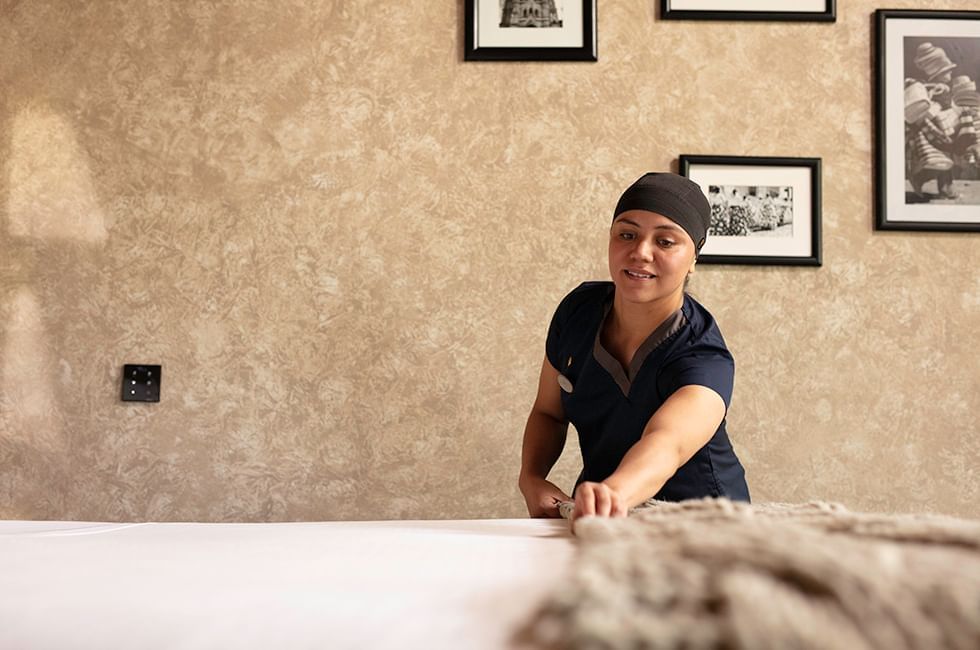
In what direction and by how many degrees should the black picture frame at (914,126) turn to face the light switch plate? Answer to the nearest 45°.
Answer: approximately 45° to its right

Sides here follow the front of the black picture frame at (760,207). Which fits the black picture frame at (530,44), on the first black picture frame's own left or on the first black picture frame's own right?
on the first black picture frame's own right

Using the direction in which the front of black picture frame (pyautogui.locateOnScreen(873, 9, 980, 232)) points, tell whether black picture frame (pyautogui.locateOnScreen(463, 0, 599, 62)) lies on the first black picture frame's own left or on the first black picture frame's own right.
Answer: on the first black picture frame's own right

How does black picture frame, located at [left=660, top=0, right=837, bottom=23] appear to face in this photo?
toward the camera

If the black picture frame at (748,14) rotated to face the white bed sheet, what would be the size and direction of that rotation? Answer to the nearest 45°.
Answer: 0° — it already faces it

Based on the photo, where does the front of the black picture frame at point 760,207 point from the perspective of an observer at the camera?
facing the viewer

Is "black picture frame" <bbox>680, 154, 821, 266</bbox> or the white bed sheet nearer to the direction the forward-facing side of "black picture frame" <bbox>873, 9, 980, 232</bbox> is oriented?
the white bed sheet

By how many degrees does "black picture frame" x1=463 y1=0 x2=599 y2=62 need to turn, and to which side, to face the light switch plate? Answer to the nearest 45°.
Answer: approximately 90° to its right

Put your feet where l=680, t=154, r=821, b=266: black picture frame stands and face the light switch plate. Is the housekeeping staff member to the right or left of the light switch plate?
left

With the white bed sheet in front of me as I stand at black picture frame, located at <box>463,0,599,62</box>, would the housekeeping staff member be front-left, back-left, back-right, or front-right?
front-left

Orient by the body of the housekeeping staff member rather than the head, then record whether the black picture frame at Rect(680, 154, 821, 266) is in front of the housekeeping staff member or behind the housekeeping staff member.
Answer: behind

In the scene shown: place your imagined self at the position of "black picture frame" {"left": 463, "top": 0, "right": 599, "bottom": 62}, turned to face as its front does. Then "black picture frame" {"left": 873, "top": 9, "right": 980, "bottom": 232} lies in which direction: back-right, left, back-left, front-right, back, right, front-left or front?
left

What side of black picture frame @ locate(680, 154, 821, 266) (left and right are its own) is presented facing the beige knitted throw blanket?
front

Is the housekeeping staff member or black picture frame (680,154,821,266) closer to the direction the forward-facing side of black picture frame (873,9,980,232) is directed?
the housekeeping staff member

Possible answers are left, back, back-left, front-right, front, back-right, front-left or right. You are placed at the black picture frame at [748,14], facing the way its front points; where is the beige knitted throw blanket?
front
